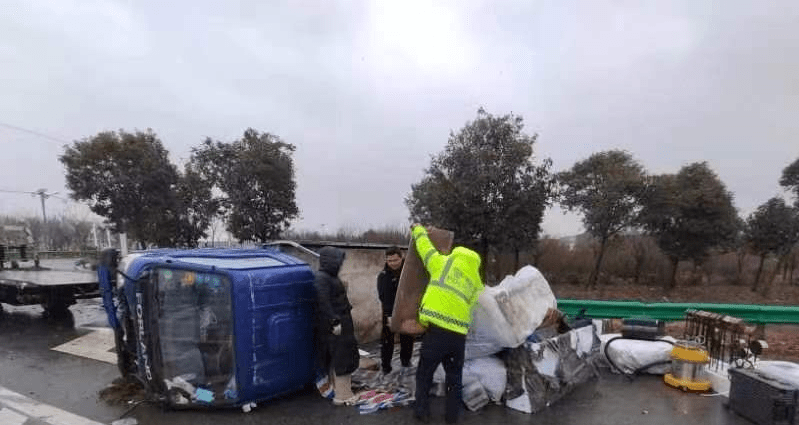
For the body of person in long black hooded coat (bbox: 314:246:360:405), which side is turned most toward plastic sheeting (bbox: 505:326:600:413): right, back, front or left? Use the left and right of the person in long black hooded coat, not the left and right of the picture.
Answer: front

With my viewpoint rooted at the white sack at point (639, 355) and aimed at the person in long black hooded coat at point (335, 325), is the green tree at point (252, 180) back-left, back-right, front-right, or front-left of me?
front-right

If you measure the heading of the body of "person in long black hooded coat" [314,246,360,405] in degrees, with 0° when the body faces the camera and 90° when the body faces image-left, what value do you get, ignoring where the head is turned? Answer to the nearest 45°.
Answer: approximately 270°

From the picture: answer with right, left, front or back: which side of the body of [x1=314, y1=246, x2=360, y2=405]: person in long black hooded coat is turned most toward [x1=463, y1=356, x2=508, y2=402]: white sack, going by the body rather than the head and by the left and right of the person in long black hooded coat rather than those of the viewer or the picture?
front

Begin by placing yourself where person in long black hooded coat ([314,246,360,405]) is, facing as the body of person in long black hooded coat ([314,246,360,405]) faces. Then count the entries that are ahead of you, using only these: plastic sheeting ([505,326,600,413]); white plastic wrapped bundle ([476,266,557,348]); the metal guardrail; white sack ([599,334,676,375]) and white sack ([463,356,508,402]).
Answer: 5

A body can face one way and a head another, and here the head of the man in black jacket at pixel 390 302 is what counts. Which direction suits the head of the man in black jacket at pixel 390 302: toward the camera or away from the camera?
toward the camera

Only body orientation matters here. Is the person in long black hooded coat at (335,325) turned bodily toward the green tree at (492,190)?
no

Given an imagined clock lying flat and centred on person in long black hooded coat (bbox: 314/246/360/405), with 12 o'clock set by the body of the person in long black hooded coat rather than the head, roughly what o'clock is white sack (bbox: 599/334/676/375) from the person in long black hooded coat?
The white sack is roughly at 12 o'clock from the person in long black hooded coat.

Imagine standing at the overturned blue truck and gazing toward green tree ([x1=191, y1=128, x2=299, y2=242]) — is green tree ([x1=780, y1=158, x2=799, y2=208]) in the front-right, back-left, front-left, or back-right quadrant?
front-right

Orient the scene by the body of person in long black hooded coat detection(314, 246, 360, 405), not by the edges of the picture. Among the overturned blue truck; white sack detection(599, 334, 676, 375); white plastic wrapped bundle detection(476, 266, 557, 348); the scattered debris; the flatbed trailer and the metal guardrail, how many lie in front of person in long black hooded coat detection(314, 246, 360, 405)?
3

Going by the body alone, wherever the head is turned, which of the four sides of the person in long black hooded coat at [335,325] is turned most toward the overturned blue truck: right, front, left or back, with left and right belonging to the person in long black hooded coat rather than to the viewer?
back

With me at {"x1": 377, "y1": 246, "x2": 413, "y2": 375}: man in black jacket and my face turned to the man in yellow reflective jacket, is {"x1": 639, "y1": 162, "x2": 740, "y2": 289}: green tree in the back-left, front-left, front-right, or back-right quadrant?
back-left

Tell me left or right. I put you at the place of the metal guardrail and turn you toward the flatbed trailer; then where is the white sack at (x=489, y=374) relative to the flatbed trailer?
left

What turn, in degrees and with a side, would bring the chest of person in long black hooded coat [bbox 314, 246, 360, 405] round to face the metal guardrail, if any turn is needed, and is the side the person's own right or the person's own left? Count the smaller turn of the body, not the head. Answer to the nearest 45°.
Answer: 0° — they already face it

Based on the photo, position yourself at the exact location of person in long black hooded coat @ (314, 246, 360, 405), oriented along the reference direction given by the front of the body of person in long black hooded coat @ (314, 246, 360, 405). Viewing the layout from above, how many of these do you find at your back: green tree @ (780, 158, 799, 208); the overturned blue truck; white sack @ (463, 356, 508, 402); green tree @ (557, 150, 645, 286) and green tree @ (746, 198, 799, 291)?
1

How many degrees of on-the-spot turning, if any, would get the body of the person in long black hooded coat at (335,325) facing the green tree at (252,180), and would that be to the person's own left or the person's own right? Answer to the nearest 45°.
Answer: approximately 90° to the person's own left

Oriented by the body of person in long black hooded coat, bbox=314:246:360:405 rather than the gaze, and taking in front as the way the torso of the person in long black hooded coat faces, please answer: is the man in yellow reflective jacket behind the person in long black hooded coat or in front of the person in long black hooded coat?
in front
